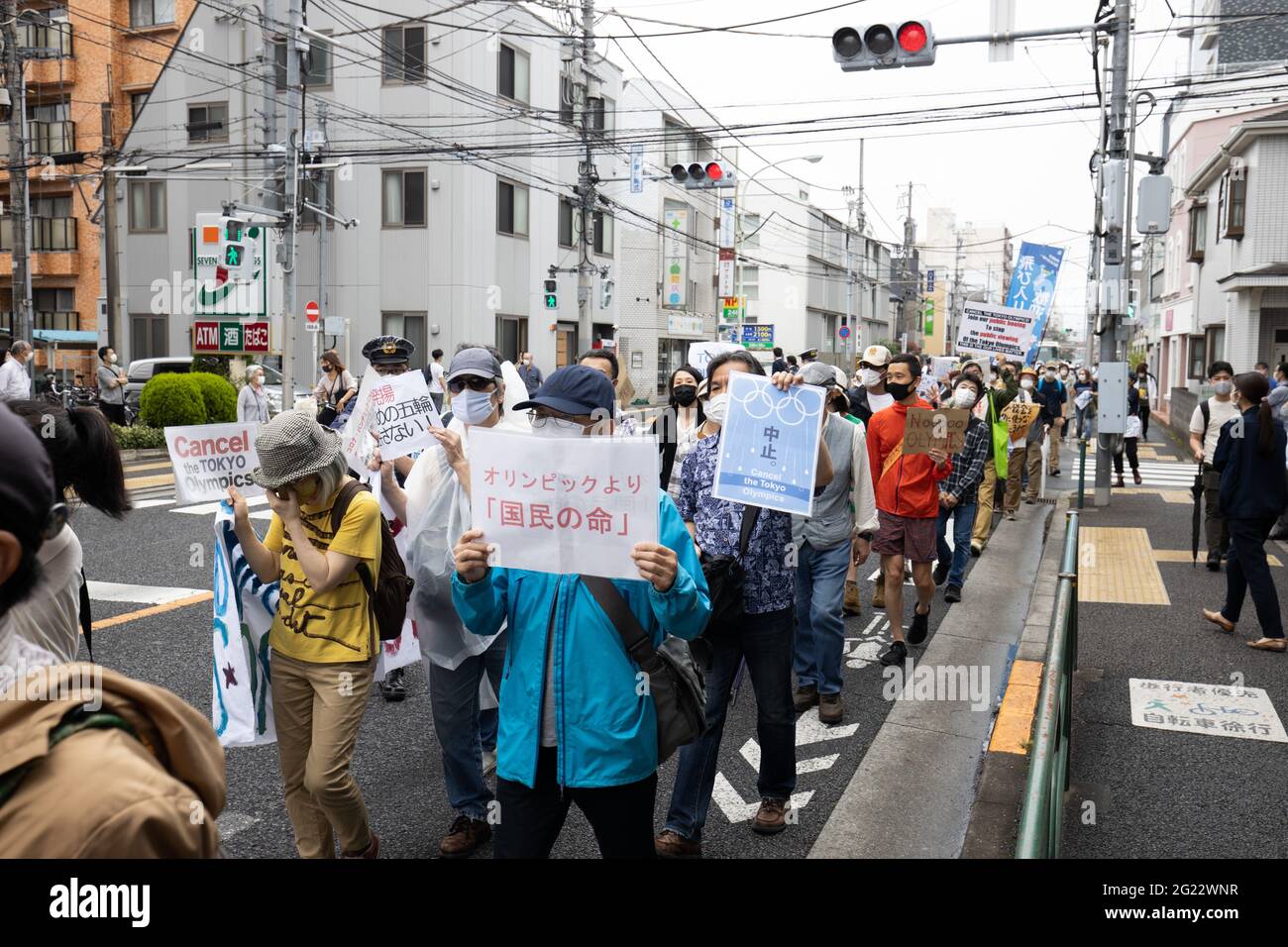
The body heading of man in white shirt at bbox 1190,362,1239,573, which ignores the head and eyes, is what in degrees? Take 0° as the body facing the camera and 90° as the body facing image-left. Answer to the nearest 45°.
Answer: approximately 0°

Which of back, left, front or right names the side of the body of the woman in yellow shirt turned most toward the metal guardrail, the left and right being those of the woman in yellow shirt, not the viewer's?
left

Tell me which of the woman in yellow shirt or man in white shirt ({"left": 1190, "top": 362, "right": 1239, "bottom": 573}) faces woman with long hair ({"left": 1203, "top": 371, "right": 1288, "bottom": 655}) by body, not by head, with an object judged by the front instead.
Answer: the man in white shirt

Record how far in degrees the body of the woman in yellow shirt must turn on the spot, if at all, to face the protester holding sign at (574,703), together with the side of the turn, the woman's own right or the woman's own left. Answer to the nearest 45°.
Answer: approximately 90° to the woman's own left

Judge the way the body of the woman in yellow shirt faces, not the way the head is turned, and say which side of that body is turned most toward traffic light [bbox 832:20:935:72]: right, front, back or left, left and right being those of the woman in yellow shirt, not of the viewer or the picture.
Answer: back

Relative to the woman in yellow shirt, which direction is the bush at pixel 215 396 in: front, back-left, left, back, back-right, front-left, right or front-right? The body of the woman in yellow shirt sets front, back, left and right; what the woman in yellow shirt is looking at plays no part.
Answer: back-right

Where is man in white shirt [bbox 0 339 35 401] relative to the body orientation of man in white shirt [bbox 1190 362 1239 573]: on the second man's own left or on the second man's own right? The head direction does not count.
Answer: on the second man's own right

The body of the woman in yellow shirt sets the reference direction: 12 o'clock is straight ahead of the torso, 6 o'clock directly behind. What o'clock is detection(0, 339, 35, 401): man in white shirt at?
The man in white shirt is roughly at 4 o'clock from the woman in yellow shirt.

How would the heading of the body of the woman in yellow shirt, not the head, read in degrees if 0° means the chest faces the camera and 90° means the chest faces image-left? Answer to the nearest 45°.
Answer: approximately 45°
